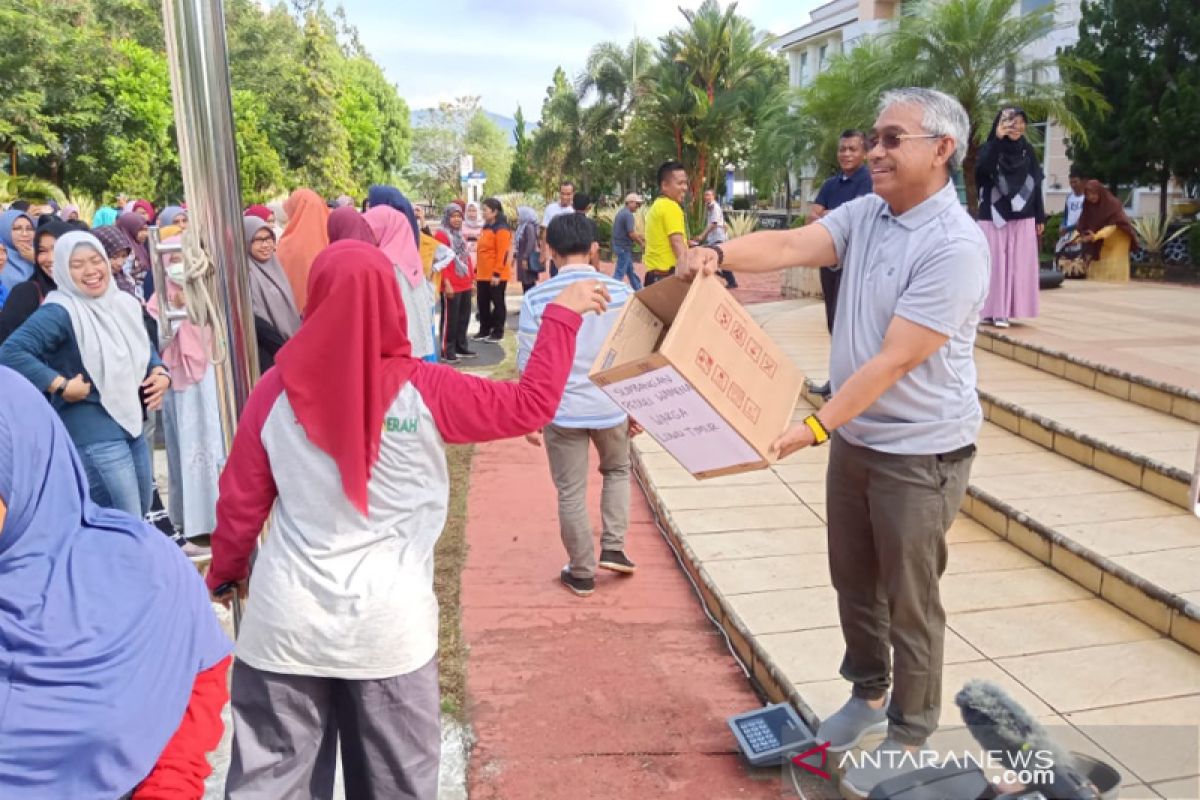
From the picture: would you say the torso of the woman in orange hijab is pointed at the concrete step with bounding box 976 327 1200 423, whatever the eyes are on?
no

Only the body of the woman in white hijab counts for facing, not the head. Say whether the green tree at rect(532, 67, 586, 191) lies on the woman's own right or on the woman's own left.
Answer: on the woman's own left

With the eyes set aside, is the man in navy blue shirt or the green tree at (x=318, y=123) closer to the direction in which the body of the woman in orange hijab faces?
the green tree

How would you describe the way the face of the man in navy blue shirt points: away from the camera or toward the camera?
toward the camera

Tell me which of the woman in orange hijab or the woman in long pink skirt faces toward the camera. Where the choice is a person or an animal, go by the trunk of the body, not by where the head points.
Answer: the woman in long pink skirt

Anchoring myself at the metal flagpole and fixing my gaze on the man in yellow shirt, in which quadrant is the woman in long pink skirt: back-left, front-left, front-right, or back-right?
front-right

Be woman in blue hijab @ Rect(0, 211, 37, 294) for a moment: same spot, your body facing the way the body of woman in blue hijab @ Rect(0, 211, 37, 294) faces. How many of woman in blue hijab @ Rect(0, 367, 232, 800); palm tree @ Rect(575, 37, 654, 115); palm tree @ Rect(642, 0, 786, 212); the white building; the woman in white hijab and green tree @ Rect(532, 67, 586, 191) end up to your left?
4

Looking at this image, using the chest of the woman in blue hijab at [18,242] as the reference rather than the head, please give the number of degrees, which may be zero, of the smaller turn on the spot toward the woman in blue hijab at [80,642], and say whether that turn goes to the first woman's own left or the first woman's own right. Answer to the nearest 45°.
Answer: approximately 45° to the first woman's own right

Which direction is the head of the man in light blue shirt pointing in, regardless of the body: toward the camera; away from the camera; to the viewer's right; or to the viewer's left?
away from the camera

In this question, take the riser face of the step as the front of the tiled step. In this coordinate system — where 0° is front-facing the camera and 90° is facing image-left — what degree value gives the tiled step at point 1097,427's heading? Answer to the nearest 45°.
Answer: approximately 45°

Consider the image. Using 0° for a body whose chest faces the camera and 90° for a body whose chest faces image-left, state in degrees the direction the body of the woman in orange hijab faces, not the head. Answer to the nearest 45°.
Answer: approximately 180°

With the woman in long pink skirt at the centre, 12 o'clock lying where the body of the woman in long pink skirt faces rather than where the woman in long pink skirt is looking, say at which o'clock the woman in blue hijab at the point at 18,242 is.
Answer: The woman in blue hijab is roughly at 2 o'clock from the woman in long pink skirt.

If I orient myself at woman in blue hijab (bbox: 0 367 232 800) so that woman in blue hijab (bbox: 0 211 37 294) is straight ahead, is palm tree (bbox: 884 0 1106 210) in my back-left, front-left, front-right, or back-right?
front-right

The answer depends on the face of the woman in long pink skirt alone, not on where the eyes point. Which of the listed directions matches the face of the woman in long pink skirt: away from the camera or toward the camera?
toward the camera

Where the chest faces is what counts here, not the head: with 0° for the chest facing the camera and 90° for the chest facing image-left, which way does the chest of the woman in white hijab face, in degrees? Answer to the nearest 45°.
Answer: approximately 315°

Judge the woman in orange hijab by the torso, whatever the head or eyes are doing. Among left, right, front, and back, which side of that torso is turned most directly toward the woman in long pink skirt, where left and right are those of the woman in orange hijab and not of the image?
right

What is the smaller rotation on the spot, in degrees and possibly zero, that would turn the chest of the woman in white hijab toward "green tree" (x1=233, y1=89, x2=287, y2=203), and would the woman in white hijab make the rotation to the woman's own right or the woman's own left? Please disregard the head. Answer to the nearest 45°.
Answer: approximately 135° to the woman's own left

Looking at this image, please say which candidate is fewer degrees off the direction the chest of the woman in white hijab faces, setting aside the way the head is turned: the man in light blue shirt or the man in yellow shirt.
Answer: the man in light blue shirt

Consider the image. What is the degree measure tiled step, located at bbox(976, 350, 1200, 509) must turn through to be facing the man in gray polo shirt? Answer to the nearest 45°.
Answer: approximately 45° to its left

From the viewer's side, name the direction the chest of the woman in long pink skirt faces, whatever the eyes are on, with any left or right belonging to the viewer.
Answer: facing the viewer
